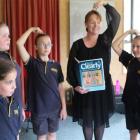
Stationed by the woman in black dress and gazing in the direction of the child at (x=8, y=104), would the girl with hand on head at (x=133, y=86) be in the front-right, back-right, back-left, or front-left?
back-left

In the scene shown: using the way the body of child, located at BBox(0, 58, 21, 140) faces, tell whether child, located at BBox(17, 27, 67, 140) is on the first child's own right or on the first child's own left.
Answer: on the first child's own left

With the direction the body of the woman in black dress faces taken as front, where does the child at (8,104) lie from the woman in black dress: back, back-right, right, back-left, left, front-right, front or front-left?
front-right

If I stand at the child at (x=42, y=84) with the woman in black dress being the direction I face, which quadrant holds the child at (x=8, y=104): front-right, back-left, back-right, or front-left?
back-right

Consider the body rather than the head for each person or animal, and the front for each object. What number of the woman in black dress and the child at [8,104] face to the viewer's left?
0

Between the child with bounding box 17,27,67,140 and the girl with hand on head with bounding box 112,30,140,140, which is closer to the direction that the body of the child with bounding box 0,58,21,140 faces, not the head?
the girl with hand on head

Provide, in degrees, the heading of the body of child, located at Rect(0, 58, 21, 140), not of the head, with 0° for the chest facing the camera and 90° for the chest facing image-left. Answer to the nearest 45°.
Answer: approximately 315°
